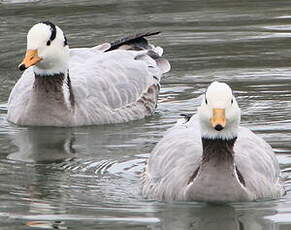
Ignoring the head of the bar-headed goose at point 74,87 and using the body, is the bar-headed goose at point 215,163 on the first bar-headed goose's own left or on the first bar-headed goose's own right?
on the first bar-headed goose's own left

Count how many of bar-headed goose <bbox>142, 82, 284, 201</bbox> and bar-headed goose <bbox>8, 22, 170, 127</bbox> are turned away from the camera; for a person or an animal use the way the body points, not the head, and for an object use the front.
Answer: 0

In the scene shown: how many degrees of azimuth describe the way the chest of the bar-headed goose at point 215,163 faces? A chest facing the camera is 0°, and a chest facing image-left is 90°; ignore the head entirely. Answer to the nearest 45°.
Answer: approximately 0°

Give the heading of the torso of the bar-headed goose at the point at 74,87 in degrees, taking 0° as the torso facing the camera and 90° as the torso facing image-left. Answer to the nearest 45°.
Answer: approximately 45°

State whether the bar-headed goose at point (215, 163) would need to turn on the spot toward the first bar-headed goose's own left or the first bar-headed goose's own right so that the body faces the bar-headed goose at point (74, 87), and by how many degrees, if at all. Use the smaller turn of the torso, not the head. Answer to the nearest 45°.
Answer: approximately 135° to the first bar-headed goose's own right
